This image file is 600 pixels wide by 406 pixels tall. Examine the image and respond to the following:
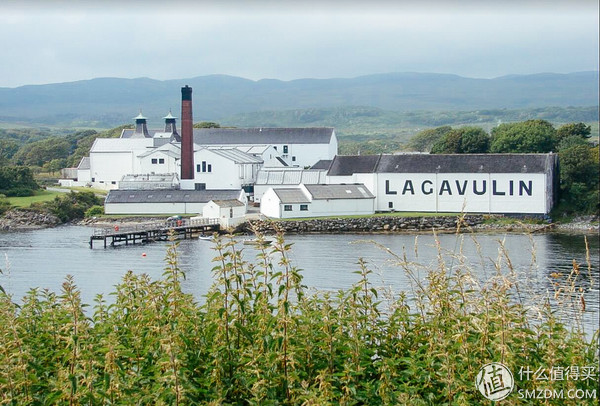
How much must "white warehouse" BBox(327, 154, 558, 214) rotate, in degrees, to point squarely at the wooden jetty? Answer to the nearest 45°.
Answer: approximately 45° to its right

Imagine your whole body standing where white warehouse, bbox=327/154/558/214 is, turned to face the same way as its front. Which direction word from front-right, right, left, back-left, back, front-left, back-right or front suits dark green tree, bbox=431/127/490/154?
back

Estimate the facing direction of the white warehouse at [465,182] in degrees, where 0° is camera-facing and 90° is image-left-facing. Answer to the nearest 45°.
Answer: approximately 0°

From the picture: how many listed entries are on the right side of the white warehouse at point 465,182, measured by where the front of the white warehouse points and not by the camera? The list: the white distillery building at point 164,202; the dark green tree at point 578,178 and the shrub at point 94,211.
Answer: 2

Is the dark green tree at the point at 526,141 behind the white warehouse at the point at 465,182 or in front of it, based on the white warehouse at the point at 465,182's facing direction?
behind

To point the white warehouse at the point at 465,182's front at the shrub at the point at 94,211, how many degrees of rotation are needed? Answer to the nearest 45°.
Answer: approximately 90° to its right

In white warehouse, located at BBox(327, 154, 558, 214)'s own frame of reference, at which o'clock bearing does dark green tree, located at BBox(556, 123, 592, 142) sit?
The dark green tree is roughly at 7 o'clock from the white warehouse.

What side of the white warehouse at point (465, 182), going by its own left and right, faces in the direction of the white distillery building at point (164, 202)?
right

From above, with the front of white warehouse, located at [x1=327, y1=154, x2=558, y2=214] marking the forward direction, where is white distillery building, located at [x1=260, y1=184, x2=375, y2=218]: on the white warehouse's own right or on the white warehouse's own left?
on the white warehouse's own right

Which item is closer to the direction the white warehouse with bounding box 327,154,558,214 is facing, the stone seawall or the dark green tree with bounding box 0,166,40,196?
the stone seawall

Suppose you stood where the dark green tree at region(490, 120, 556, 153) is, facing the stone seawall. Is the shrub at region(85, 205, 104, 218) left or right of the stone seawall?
right
